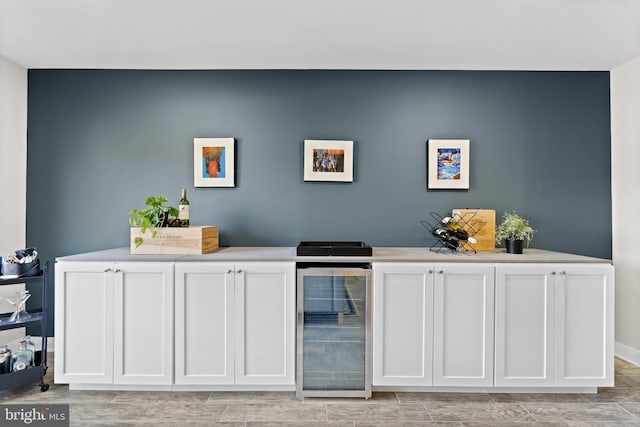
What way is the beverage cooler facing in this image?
toward the camera

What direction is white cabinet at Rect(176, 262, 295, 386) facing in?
toward the camera

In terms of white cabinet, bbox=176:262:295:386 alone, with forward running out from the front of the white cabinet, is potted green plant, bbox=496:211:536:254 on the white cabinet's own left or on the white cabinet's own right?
on the white cabinet's own left

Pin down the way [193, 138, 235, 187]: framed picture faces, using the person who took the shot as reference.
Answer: facing the viewer

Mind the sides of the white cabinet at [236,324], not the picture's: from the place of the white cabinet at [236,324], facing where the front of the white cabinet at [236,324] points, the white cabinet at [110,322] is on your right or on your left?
on your right

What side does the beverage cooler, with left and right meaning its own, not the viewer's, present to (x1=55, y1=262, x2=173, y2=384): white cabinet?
right

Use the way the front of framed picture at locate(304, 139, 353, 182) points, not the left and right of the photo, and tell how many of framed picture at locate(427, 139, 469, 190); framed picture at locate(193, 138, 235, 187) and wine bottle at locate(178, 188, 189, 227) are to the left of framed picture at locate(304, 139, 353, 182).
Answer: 1

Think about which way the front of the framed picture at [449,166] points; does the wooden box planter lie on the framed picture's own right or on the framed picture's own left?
on the framed picture's own right

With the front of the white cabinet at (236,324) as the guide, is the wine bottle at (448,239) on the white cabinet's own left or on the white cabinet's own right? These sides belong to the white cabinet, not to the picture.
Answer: on the white cabinet's own left
